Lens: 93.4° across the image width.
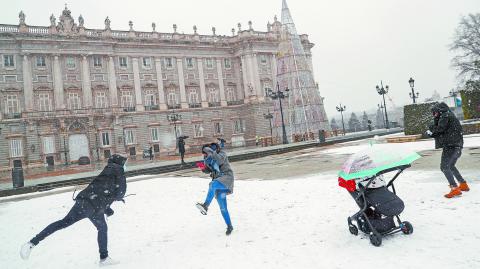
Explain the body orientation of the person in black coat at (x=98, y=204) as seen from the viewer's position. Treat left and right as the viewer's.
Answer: facing away from the viewer and to the right of the viewer

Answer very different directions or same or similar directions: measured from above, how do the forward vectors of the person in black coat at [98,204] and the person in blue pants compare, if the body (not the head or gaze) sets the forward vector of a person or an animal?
very different directions

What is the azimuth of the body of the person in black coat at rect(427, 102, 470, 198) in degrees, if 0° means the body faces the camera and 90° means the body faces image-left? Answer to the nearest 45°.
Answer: approximately 90°

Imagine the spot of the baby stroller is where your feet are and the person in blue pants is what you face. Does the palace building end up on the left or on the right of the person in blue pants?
right

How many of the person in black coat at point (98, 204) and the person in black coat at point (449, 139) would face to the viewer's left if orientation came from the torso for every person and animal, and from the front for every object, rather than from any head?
1

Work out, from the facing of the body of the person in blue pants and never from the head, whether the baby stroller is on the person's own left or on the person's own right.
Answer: on the person's own left

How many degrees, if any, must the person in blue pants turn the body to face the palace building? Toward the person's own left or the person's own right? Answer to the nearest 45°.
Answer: approximately 135° to the person's own right

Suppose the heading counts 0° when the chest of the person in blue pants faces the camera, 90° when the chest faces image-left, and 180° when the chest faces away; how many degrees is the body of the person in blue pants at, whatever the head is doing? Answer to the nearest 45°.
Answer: approximately 45°
